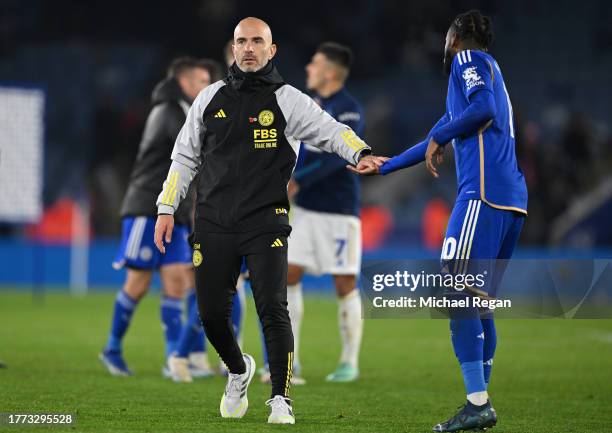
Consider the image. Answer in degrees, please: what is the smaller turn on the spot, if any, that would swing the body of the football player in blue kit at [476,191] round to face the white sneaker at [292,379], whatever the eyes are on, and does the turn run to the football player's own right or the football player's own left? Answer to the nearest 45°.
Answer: approximately 45° to the football player's own right

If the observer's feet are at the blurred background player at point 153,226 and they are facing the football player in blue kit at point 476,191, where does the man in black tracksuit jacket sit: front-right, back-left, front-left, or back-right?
front-right

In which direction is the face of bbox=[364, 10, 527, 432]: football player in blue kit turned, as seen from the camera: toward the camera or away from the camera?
away from the camera

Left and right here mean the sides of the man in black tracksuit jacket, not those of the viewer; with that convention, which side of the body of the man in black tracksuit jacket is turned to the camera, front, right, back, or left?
front

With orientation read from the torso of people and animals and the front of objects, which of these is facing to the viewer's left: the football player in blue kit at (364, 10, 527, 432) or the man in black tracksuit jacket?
the football player in blue kit

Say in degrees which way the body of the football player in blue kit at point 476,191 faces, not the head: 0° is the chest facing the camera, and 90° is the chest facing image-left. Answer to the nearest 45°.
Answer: approximately 90°

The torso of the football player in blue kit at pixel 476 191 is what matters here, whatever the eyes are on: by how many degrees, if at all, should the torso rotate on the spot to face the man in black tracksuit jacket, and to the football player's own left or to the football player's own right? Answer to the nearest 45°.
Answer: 0° — they already face them

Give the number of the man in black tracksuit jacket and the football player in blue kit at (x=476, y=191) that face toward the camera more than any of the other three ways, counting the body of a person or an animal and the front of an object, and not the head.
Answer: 1
